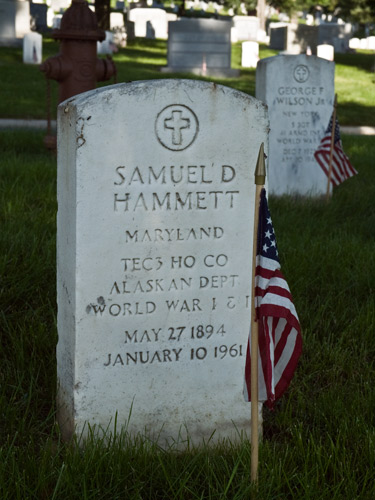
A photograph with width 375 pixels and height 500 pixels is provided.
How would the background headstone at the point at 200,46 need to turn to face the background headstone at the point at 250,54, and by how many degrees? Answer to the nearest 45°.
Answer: approximately 135° to its left

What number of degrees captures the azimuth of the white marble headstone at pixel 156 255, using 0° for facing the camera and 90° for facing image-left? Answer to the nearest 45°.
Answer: approximately 0°

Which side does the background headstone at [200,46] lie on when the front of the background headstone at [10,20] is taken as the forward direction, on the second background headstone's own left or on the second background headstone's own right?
on the second background headstone's own left

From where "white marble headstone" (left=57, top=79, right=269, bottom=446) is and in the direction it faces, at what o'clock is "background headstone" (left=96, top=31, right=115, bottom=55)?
The background headstone is roughly at 6 o'clock from the white marble headstone.

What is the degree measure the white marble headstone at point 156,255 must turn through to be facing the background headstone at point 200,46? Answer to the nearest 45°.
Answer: approximately 180°

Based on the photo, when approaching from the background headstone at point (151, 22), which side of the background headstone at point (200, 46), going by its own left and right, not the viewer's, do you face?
back

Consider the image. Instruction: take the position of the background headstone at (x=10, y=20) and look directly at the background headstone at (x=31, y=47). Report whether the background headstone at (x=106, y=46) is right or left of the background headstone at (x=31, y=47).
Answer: left

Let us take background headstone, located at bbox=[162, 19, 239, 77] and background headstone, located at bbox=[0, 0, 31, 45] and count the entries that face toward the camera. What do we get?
2

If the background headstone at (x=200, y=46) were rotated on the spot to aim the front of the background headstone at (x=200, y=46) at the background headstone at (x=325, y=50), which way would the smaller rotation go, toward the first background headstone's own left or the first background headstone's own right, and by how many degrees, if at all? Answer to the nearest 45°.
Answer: approximately 135° to the first background headstone's own left

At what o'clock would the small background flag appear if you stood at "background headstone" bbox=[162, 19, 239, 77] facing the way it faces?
The small background flag is roughly at 12 o'clock from the background headstone.
